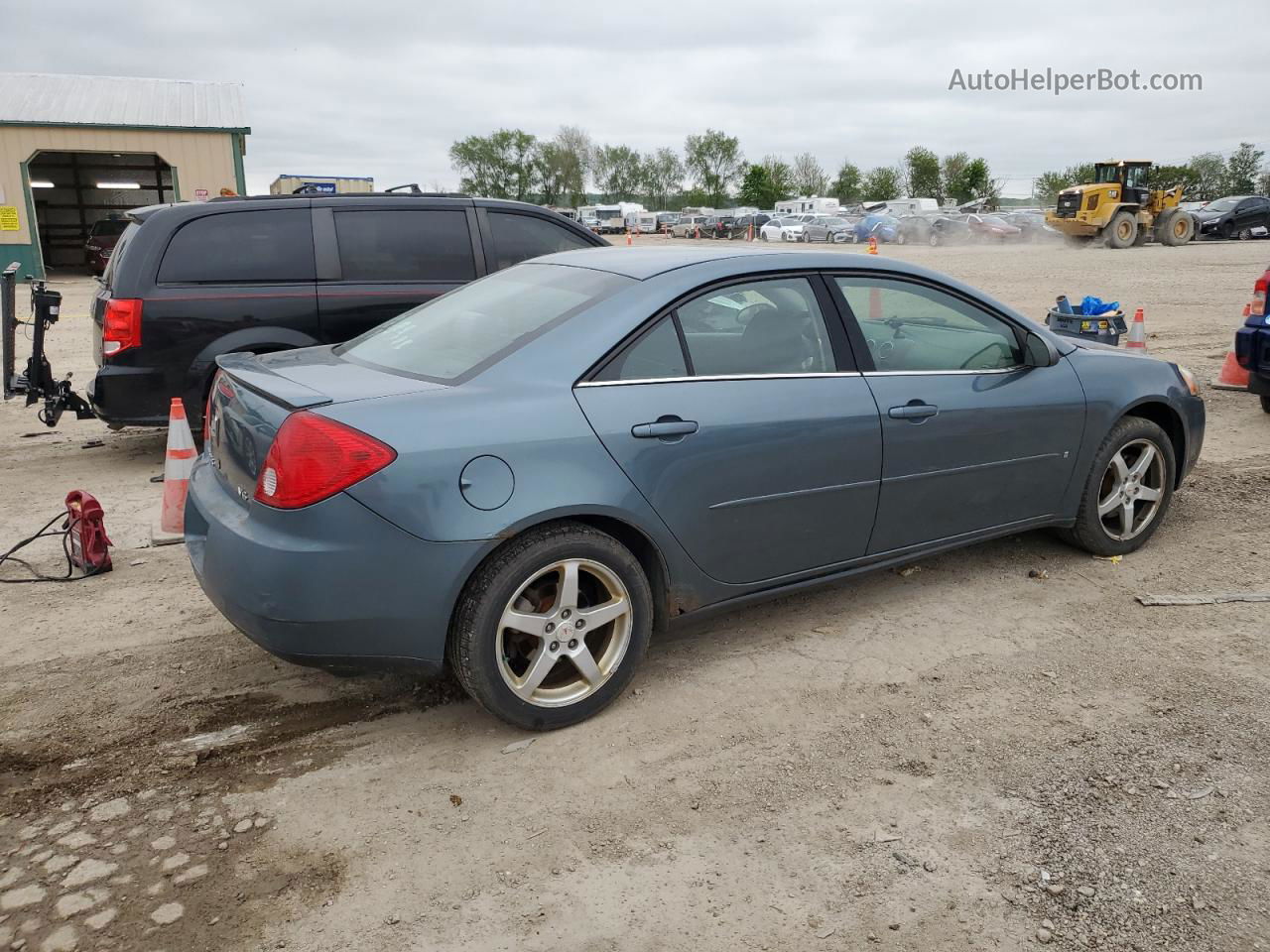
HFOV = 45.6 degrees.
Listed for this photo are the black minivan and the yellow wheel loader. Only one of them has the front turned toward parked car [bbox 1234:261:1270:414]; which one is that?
the black minivan

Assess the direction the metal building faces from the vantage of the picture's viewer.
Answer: facing the viewer

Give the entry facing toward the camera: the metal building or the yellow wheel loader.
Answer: the metal building

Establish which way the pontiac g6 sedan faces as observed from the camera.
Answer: facing away from the viewer and to the right of the viewer

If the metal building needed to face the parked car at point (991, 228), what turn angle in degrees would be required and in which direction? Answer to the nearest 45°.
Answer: approximately 90° to its left

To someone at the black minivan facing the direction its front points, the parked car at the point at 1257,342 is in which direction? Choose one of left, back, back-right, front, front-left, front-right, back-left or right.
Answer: front

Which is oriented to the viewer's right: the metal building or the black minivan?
the black minivan

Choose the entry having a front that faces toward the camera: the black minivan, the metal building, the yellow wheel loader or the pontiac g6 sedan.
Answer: the metal building

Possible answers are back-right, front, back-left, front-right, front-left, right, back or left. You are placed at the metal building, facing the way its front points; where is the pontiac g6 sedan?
front

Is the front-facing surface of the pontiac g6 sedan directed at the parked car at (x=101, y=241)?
no

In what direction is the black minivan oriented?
to the viewer's right

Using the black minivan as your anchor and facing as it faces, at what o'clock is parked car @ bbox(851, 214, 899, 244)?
The parked car is roughly at 10 o'clock from the black minivan.
